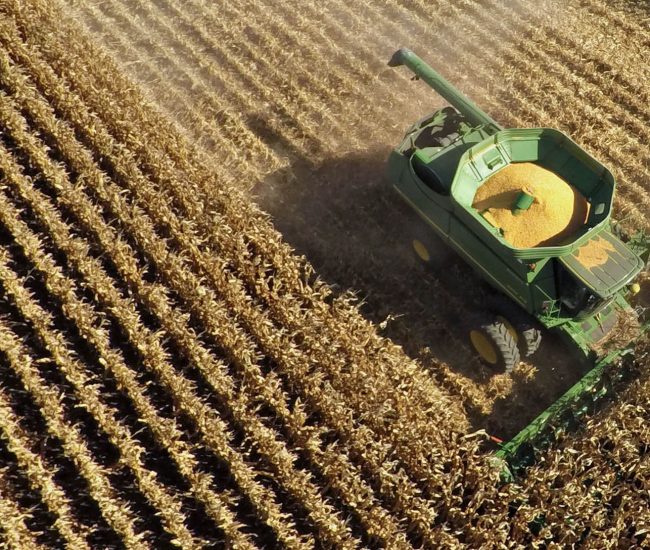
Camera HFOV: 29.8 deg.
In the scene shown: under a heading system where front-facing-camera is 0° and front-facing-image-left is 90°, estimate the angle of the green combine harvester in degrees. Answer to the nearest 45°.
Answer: approximately 315°
